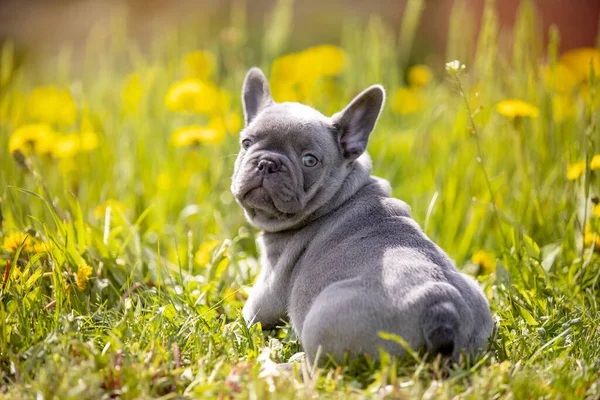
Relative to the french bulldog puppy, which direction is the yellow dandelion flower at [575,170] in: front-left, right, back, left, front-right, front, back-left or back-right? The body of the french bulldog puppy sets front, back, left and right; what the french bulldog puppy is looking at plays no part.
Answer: right

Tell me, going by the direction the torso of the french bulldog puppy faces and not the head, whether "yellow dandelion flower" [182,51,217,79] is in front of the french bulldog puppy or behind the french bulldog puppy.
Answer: in front

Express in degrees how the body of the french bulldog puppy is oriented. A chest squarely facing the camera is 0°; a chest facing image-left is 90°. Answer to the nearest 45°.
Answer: approximately 135°

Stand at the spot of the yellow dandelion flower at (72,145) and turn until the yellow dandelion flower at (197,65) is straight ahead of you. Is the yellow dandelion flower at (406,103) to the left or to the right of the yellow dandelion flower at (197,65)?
right

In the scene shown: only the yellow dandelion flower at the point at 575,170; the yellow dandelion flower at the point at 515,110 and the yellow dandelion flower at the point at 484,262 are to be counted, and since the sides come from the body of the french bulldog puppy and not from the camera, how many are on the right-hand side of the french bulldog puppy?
3

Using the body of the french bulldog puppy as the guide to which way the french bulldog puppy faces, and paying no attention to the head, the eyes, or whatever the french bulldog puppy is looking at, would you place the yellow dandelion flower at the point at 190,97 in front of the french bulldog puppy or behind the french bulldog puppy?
in front

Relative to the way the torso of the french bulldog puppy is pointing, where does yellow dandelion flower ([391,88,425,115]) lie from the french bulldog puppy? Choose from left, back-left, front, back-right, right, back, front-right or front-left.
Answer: front-right

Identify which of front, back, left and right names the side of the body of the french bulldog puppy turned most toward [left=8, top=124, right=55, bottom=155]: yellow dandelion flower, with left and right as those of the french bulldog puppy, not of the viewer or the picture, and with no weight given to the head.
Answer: front

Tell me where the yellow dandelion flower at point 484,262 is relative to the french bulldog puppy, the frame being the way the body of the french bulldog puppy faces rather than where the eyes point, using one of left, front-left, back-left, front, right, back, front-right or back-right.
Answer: right

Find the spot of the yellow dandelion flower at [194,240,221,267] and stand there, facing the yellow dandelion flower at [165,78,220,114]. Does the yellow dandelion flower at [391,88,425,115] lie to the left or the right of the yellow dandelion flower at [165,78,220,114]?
right

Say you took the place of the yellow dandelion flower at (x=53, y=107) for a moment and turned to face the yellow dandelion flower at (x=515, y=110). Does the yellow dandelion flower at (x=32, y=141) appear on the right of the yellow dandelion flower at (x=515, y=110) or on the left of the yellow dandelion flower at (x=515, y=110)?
right

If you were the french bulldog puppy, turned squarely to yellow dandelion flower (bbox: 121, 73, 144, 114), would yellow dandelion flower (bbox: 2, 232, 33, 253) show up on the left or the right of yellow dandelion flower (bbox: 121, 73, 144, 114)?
left
